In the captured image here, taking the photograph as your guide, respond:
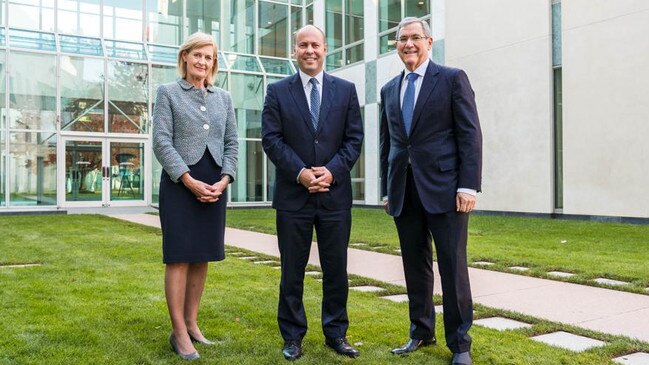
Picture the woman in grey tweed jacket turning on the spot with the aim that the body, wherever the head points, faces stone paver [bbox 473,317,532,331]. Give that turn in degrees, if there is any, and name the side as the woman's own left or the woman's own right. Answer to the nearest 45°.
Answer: approximately 45° to the woman's own left

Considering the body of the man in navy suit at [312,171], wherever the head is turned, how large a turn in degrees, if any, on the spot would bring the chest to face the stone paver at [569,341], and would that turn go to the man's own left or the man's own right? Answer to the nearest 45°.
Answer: approximately 90° to the man's own left

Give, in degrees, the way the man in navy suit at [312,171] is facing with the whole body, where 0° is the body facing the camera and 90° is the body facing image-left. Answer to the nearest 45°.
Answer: approximately 0°

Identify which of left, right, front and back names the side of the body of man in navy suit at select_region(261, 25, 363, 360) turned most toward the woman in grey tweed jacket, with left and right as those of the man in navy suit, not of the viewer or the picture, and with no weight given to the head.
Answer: right

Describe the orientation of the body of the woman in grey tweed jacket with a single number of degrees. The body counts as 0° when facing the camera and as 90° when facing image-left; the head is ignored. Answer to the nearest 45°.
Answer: approximately 315°

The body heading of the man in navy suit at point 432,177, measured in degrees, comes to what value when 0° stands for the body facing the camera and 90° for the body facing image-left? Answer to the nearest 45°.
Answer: approximately 45°

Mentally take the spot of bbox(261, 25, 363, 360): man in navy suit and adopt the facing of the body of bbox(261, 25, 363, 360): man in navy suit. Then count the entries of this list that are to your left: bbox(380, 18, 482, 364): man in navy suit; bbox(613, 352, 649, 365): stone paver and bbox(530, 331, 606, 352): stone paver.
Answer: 3

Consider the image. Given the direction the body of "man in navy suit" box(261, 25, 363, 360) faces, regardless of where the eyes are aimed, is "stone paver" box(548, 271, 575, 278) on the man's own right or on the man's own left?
on the man's own left
